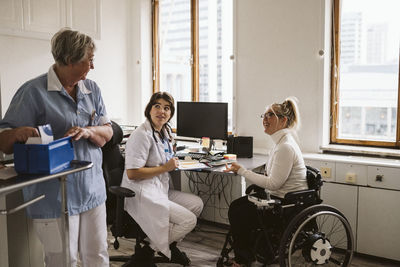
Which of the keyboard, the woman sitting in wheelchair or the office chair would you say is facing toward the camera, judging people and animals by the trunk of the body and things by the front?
the keyboard

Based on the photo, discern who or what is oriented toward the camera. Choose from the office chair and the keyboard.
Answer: the keyboard

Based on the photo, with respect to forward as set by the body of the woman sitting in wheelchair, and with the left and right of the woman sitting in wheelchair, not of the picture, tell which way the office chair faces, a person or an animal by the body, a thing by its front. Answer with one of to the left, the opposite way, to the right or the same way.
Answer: the opposite way

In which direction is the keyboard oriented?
toward the camera

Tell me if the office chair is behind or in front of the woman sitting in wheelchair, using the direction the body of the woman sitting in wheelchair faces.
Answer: in front

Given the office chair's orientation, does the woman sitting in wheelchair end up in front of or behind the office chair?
in front

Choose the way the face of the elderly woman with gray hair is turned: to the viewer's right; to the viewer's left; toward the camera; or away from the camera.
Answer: to the viewer's right

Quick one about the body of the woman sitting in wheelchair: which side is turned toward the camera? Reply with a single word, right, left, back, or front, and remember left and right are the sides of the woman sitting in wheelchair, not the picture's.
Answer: left

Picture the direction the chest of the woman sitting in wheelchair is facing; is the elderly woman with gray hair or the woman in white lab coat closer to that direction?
the woman in white lab coat

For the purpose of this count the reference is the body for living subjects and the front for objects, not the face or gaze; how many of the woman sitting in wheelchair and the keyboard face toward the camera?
1

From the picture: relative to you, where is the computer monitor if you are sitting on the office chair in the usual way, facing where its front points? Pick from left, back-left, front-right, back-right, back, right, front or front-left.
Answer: front-left

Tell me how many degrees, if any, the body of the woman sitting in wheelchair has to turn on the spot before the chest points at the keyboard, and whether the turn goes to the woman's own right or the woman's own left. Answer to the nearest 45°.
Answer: approximately 45° to the woman's own right

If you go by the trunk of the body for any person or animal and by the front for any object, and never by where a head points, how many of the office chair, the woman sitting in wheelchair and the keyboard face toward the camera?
1

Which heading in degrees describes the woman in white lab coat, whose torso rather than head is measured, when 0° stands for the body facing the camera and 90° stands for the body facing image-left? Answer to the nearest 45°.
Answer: approximately 315°

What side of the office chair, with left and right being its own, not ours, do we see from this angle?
right

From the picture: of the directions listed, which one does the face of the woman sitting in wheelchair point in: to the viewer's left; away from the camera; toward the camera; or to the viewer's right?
to the viewer's left
